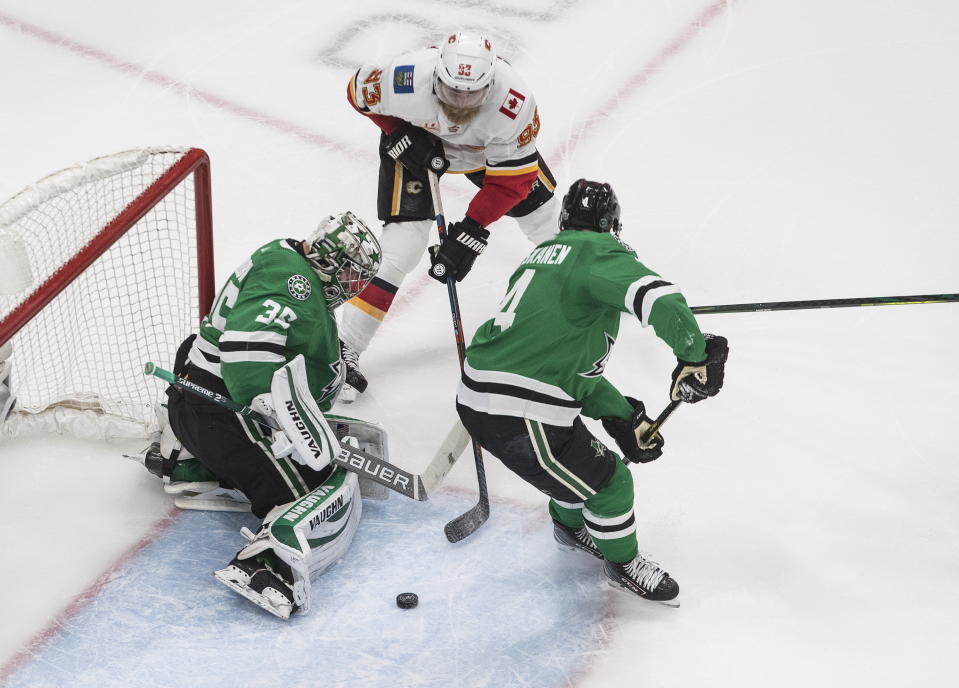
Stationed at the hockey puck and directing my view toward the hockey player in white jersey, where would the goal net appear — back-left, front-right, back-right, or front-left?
front-left

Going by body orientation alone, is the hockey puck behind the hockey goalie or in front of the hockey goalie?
in front

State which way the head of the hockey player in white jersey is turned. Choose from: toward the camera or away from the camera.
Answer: toward the camera

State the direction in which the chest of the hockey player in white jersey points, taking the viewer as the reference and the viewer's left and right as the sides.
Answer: facing the viewer

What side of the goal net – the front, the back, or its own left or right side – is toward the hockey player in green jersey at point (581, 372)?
front

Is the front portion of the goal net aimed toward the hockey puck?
yes

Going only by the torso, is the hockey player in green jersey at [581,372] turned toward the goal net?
no

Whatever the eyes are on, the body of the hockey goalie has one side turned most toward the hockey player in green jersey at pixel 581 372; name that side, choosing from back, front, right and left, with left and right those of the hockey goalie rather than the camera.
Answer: front

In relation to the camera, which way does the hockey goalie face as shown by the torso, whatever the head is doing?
to the viewer's right
